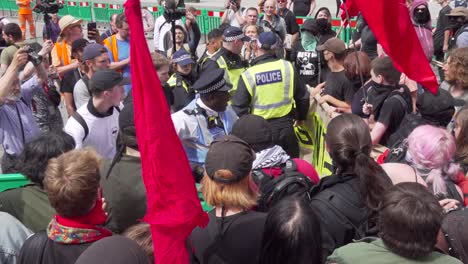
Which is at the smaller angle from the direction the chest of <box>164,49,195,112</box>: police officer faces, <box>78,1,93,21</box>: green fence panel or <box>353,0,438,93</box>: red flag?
the red flag

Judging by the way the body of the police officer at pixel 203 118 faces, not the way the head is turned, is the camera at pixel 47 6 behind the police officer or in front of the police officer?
behind

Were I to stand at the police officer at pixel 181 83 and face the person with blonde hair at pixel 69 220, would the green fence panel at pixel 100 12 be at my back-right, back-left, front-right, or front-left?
back-right

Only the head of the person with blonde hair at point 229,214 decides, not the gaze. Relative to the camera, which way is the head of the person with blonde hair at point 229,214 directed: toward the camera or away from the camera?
away from the camera

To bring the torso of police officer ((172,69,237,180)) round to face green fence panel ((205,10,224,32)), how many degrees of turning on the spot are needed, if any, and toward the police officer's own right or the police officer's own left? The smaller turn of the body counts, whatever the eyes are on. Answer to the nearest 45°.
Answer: approximately 135° to the police officer's own left

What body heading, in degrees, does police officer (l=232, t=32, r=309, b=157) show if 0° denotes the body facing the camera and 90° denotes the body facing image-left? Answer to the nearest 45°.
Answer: approximately 180°

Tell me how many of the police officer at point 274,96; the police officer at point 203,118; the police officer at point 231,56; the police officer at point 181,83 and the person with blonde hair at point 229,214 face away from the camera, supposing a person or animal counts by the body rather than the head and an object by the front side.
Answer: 2

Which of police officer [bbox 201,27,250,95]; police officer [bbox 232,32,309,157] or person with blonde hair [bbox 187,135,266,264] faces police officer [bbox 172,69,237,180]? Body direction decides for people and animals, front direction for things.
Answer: the person with blonde hair

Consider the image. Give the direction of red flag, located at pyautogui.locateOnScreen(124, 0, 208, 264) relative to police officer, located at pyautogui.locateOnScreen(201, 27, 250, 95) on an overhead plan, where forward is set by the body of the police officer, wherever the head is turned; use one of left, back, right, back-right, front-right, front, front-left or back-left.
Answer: right

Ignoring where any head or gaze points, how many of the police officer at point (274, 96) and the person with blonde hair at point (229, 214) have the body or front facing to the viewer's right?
0

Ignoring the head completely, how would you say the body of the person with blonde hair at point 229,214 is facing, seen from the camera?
away from the camera

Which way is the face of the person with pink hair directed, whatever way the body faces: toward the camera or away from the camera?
away from the camera

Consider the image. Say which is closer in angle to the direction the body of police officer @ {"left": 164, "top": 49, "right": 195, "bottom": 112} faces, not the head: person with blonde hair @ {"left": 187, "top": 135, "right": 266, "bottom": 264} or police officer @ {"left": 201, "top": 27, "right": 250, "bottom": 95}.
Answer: the person with blonde hair

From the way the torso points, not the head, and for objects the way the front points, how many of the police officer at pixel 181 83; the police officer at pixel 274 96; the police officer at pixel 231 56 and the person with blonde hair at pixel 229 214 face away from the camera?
2

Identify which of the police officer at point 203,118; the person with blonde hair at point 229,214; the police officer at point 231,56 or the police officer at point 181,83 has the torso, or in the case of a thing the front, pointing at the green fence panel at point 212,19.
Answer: the person with blonde hair
